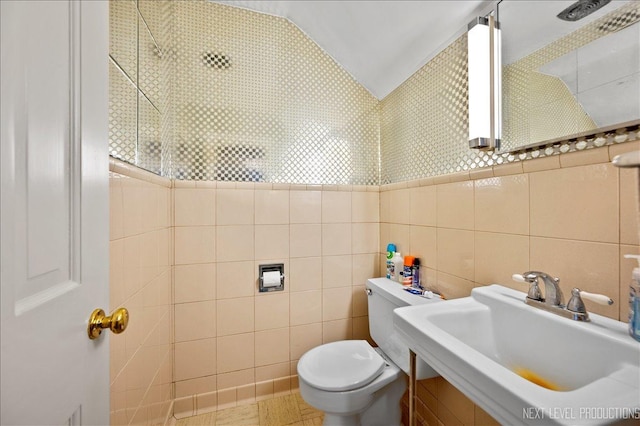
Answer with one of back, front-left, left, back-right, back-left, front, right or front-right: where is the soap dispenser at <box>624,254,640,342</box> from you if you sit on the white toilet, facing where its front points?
left

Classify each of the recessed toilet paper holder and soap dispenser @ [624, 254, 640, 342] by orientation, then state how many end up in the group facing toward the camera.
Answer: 1

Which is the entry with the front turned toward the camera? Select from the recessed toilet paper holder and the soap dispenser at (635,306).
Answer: the recessed toilet paper holder

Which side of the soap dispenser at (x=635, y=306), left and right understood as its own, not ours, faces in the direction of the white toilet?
front

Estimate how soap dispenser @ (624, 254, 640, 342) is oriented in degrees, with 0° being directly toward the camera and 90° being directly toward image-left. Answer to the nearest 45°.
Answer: approximately 90°

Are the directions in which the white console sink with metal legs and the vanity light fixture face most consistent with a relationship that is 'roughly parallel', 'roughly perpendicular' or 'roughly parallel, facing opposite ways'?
roughly parallel

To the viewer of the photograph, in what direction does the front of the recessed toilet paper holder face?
facing the viewer

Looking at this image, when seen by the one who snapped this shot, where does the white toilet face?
facing the viewer and to the left of the viewer

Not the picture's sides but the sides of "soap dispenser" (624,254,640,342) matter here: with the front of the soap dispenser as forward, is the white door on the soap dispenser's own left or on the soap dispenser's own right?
on the soap dispenser's own left

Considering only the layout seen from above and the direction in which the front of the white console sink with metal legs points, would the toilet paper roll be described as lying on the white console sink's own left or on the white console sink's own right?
on the white console sink's own right
